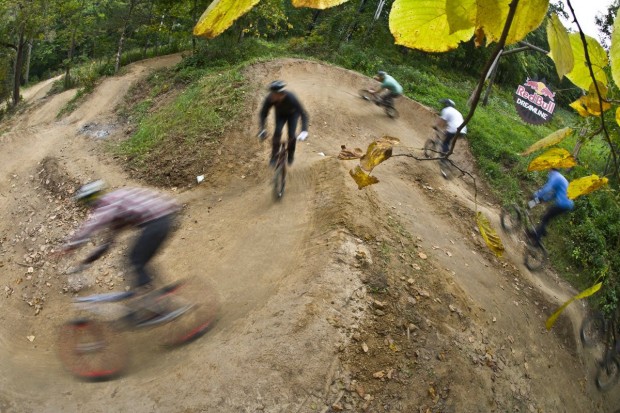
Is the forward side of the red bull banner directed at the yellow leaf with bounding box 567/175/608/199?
yes

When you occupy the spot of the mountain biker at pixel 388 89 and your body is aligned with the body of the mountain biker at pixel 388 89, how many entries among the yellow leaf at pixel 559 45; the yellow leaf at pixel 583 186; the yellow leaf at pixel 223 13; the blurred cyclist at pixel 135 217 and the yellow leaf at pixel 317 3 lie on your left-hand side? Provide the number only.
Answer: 5

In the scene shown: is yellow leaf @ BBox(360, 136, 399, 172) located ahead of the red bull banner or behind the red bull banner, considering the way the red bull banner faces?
ahead

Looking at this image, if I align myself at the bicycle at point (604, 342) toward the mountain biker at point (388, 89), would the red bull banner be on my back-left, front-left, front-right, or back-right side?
front-right

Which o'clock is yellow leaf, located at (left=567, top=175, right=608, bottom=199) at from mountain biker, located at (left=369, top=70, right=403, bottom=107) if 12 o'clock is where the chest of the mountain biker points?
The yellow leaf is roughly at 9 o'clock from the mountain biker.

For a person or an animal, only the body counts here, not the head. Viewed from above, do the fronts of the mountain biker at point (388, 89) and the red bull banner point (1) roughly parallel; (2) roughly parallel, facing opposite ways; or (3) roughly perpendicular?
roughly perpendicular

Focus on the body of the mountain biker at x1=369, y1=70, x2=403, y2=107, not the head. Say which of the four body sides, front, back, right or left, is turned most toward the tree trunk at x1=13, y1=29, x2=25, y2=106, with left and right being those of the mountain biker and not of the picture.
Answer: front

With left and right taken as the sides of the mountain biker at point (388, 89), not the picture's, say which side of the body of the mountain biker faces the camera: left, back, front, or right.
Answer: left

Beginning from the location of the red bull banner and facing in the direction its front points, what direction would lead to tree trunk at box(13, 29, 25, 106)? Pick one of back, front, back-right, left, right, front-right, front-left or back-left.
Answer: right

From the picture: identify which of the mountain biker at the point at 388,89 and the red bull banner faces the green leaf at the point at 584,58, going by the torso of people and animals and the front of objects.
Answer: the red bull banner

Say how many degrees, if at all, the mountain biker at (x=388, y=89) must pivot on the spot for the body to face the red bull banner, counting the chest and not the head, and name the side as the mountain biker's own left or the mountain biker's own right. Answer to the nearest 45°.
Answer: approximately 180°

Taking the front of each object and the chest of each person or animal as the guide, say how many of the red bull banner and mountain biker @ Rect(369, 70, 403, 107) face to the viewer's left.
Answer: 1

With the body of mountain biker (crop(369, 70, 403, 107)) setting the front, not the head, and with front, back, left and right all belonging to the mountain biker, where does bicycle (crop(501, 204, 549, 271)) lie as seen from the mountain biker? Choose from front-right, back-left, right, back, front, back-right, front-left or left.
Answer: back-left

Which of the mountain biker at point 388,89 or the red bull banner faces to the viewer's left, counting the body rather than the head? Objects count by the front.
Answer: the mountain biker

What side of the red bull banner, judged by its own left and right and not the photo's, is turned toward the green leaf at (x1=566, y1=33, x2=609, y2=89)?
front

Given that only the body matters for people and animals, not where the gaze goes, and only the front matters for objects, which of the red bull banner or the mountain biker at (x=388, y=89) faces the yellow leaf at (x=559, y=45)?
the red bull banner

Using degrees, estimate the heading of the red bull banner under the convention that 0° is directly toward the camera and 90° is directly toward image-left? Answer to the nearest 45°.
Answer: approximately 0°

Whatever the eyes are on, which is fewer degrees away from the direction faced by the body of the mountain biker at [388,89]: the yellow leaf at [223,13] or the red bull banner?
the yellow leaf
